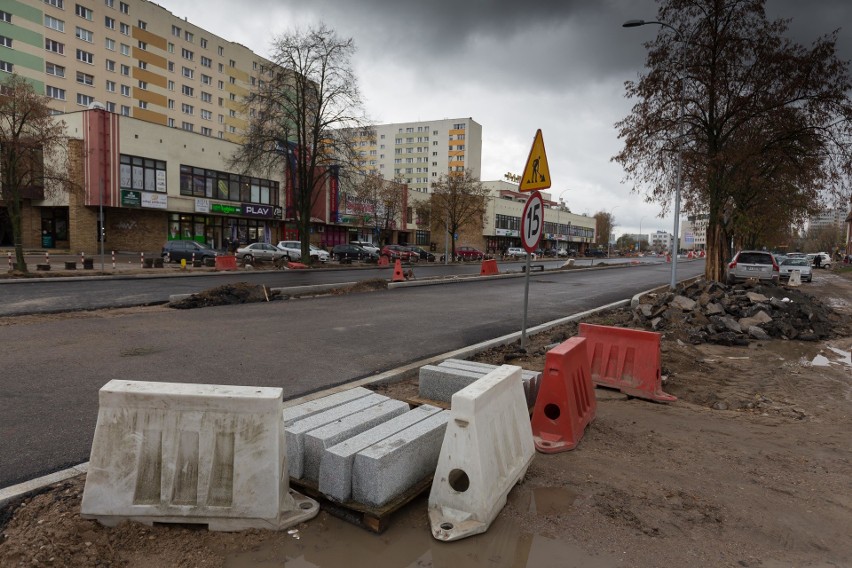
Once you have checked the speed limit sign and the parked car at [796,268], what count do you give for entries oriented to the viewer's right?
0

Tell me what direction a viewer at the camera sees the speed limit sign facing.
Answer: facing the viewer and to the left of the viewer

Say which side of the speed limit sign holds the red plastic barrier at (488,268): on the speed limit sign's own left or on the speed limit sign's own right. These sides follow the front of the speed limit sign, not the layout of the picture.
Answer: on the speed limit sign's own right

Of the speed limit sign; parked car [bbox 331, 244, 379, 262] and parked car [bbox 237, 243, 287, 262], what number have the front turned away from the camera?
0
